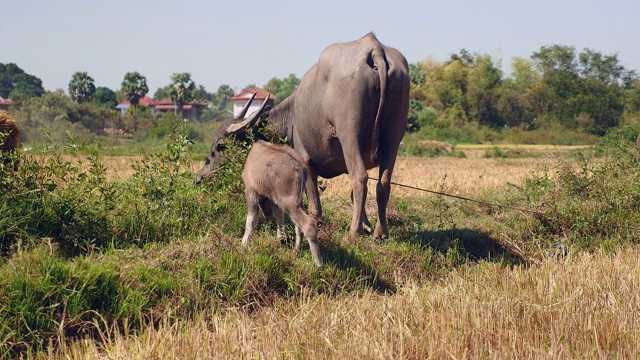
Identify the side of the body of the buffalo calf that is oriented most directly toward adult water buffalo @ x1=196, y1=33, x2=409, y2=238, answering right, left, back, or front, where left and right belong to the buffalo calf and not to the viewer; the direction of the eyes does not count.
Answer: right

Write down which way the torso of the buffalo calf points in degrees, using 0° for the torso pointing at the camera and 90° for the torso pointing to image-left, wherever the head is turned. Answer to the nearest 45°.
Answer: approximately 135°

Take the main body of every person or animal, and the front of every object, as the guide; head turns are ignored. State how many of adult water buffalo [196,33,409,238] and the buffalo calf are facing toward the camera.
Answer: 0

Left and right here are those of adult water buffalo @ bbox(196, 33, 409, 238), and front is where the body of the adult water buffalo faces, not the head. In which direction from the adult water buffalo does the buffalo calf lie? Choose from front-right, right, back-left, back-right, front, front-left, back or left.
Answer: left

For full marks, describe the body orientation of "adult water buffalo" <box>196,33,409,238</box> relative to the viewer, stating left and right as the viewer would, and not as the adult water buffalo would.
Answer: facing away from the viewer and to the left of the viewer
